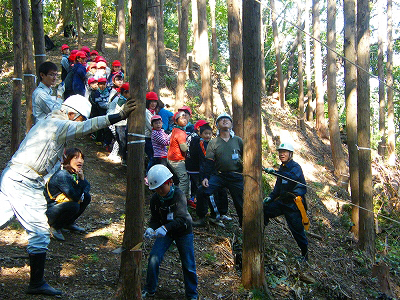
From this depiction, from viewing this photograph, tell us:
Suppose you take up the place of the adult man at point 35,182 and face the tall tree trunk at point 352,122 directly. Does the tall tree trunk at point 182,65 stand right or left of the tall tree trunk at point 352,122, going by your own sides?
left

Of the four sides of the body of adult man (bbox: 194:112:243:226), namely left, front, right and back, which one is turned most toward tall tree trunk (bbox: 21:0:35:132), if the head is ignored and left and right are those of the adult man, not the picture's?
right

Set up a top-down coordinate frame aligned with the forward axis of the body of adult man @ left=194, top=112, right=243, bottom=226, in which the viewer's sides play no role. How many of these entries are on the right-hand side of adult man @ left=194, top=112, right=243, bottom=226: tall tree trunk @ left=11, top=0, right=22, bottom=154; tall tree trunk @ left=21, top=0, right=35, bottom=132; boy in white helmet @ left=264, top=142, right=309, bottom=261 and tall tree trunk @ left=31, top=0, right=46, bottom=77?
3

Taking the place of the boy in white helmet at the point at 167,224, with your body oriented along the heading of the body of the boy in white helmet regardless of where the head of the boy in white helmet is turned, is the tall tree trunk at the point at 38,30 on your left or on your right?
on your right

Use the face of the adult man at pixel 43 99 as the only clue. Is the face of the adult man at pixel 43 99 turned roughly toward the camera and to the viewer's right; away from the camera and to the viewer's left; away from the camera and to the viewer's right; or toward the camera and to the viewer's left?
toward the camera and to the viewer's right

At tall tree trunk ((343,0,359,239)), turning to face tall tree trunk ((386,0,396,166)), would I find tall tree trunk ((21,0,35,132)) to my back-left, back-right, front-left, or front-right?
back-left

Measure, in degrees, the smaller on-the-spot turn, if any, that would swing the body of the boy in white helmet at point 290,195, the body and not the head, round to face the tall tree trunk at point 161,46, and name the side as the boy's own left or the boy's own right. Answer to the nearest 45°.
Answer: approximately 90° to the boy's own right

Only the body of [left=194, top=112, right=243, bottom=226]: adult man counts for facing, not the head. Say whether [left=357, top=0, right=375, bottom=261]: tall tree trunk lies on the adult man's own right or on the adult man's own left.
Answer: on the adult man's own left

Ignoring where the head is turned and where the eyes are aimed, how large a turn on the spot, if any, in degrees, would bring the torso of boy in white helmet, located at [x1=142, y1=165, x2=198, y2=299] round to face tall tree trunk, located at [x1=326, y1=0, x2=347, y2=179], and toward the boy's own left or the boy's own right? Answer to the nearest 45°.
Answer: approximately 180°

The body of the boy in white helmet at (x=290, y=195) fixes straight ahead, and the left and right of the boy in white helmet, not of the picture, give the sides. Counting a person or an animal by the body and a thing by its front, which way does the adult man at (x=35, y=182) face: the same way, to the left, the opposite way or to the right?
the opposite way

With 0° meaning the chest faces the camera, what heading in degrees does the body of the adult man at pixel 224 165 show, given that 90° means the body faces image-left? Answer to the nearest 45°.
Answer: approximately 0°

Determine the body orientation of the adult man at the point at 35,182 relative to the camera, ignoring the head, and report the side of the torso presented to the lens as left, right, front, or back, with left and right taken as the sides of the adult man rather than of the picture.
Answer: right
